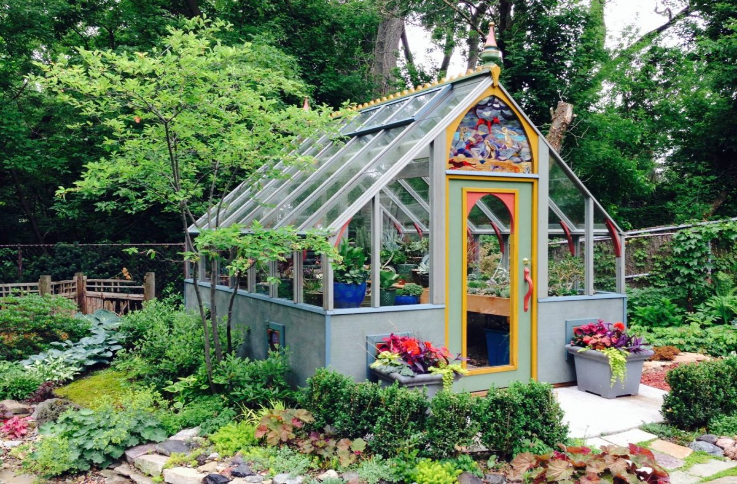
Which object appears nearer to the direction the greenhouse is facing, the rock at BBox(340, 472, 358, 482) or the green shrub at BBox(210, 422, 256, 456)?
the rock

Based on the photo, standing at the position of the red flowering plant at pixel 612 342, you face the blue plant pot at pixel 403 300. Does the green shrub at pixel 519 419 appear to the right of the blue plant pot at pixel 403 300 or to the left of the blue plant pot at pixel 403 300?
left

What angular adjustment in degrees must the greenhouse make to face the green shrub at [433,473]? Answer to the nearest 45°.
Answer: approximately 45° to its right

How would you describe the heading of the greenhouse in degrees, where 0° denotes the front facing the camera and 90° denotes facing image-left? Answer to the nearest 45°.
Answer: approximately 315°

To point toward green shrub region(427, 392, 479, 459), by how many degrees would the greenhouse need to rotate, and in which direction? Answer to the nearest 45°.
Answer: approximately 45° to its right

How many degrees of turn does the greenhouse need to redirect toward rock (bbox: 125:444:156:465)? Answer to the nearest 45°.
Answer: approximately 90° to its right

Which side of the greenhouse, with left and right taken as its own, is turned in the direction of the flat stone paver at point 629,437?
front

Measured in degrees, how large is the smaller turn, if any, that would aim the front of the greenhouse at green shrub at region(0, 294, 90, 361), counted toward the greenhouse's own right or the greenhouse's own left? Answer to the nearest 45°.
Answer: approximately 135° to the greenhouse's own right

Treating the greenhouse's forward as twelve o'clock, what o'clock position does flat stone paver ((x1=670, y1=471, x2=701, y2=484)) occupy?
The flat stone paver is roughly at 12 o'clock from the greenhouse.

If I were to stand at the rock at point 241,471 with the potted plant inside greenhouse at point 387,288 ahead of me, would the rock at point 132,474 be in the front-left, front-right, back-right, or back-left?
back-left

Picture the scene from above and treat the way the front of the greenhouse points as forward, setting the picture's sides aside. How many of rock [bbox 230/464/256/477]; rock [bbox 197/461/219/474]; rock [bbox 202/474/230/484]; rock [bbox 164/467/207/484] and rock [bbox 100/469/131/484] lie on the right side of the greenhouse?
5

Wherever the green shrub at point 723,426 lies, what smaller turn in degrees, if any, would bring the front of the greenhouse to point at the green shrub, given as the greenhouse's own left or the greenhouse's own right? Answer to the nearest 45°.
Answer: approximately 45° to the greenhouse's own left

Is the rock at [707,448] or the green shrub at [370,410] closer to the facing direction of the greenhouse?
the rock

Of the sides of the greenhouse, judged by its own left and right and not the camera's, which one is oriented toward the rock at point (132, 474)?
right

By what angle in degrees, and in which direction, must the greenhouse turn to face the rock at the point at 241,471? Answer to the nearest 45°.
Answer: approximately 90° to its right

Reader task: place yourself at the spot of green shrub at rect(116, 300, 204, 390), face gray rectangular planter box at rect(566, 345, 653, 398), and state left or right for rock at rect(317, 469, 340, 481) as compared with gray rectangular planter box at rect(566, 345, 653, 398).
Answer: right

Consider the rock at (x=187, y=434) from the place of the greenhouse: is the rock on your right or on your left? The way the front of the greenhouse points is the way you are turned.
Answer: on your right
